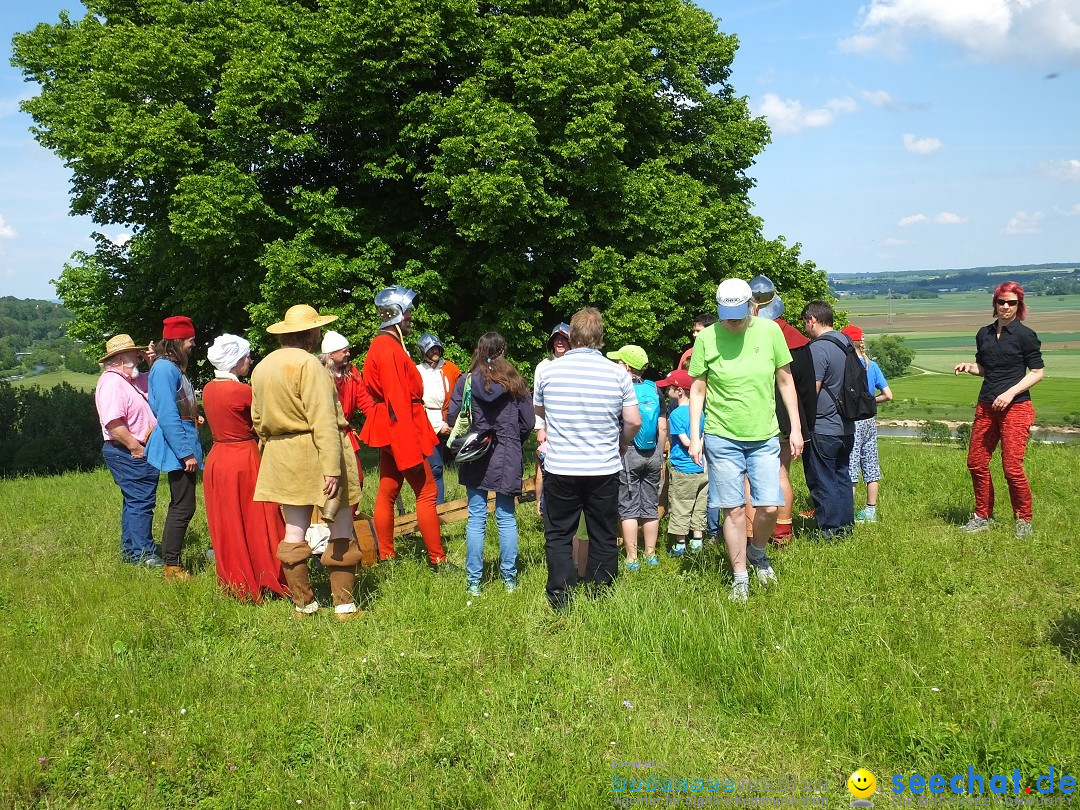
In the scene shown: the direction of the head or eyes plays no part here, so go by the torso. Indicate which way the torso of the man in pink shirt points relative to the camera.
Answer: to the viewer's right

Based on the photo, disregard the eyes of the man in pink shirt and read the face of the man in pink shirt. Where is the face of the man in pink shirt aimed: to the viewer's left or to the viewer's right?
to the viewer's right

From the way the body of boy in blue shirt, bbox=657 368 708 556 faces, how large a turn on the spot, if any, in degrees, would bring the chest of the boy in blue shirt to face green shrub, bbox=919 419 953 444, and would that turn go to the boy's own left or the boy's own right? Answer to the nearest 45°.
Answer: approximately 90° to the boy's own right

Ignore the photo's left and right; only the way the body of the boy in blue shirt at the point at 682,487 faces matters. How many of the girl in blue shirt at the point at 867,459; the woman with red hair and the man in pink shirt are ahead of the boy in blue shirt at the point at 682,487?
1

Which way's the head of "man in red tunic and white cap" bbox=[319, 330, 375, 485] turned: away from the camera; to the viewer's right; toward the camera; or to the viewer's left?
to the viewer's right

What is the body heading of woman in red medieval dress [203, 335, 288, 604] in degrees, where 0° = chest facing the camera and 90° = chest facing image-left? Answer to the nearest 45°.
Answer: approximately 225°

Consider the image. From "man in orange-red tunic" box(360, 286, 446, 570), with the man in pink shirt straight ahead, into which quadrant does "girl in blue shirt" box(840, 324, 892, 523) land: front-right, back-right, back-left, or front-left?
back-right

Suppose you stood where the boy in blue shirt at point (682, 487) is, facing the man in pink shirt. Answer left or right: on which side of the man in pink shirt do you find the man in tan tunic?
left

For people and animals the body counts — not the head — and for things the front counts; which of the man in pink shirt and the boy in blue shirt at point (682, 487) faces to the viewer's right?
the man in pink shirt

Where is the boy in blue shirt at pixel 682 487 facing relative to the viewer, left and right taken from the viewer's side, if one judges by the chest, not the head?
facing to the left of the viewer

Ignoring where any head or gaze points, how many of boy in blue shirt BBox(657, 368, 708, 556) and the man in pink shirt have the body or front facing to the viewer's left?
1

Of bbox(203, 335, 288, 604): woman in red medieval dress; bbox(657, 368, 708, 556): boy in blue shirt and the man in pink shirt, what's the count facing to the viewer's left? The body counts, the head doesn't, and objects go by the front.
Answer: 1
